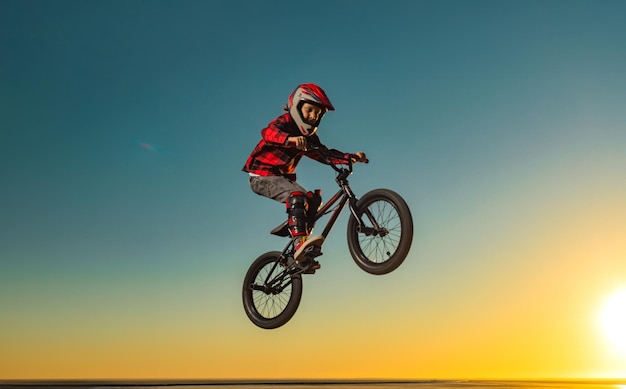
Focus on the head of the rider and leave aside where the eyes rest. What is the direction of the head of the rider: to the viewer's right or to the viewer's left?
to the viewer's right

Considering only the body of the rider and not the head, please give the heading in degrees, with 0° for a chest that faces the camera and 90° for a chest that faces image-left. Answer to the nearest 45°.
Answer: approximately 315°
